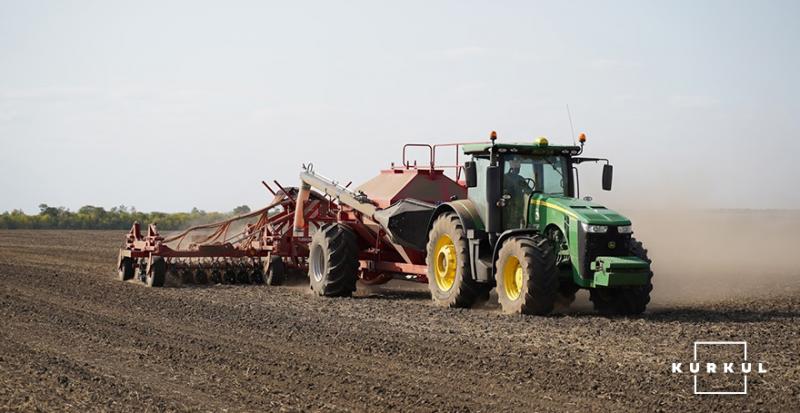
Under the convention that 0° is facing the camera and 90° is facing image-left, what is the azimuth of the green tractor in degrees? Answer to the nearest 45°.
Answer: approximately 315°

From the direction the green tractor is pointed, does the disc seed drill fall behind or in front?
behind
